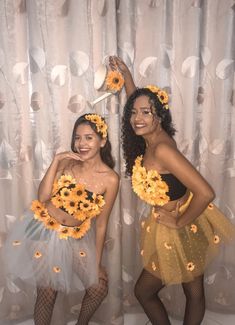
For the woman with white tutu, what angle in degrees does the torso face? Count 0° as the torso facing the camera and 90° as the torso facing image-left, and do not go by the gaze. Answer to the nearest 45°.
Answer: approximately 0°
